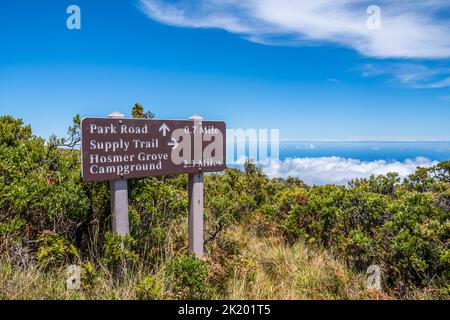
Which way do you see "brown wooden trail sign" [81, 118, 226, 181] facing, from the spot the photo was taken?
facing the viewer and to the right of the viewer

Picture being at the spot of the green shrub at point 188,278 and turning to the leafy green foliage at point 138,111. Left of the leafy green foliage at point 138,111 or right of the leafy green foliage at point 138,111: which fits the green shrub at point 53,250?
left

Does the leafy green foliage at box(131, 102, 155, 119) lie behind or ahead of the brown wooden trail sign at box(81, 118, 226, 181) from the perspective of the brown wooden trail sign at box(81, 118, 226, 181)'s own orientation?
behind

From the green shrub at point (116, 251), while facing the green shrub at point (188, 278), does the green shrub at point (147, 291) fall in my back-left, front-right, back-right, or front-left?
front-right
